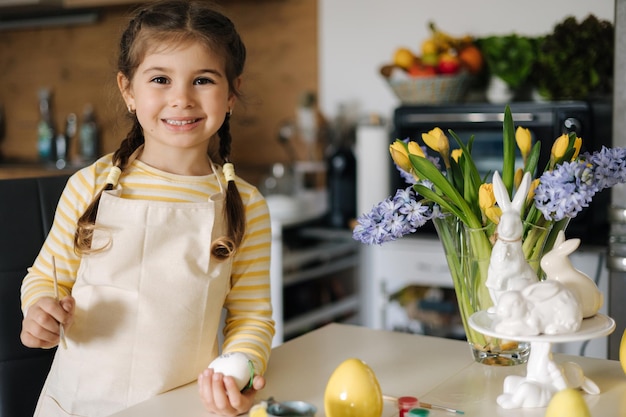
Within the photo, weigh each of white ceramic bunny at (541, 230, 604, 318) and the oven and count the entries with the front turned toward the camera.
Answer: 1

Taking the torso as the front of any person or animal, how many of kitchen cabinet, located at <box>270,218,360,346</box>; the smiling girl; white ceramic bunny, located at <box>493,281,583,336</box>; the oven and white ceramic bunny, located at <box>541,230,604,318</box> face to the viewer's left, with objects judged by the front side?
2

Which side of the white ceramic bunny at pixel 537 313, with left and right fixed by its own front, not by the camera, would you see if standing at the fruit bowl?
right

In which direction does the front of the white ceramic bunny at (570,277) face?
to the viewer's left

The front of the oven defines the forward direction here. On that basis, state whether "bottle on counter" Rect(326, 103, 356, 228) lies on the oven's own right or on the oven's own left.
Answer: on the oven's own right

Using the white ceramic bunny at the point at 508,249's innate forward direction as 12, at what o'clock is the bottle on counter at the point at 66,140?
The bottle on counter is roughly at 3 o'clock from the white ceramic bunny.

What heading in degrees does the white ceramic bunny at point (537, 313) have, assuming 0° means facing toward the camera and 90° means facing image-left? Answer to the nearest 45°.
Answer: approximately 90°

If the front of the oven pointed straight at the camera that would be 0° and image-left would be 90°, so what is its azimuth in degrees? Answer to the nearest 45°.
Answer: approximately 0°

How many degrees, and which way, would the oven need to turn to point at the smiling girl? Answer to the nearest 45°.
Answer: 0° — it already faces them
